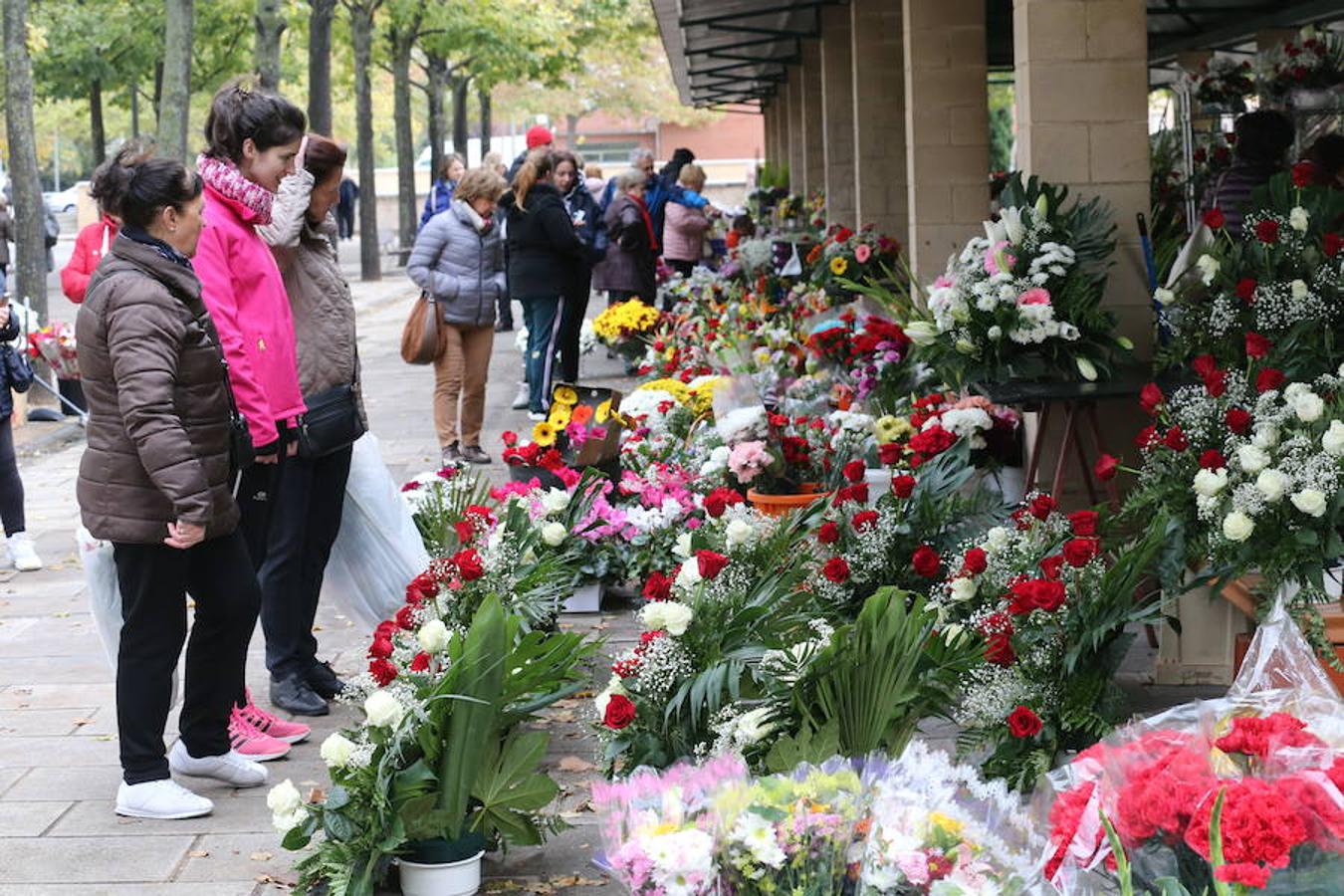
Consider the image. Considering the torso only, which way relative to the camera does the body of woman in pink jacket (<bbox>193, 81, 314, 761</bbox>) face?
to the viewer's right

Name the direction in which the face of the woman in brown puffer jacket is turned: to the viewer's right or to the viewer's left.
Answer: to the viewer's right

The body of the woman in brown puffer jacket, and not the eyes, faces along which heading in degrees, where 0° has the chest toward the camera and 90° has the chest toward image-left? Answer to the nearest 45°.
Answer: approximately 270°

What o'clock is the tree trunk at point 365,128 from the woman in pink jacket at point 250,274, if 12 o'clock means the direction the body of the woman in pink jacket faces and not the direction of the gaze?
The tree trunk is roughly at 9 o'clock from the woman in pink jacket.

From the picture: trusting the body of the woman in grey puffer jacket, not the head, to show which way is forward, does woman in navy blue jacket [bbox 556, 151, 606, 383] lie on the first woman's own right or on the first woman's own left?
on the first woman's own left

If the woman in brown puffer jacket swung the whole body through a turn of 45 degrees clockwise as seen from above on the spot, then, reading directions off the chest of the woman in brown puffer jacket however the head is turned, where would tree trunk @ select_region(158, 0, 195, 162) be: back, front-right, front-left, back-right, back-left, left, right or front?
back-left

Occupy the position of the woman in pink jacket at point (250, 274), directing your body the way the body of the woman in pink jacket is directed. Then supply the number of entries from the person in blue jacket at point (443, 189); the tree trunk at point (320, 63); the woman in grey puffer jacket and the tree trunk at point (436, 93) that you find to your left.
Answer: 4

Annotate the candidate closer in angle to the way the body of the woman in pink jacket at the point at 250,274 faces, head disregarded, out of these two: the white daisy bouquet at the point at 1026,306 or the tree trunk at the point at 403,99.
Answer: the white daisy bouquet

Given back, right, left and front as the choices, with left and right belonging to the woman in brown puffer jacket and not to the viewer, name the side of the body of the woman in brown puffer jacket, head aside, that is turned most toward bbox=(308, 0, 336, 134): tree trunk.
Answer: left

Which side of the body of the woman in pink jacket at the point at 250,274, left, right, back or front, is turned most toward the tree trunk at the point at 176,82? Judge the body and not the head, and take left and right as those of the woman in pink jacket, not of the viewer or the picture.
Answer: left

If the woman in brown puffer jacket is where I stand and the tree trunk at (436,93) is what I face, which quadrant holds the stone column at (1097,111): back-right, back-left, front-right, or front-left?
front-right

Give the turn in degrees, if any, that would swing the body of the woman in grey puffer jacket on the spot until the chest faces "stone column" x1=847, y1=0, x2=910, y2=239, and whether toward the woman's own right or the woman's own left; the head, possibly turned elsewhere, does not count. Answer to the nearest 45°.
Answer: approximately 90° to the woman's own left

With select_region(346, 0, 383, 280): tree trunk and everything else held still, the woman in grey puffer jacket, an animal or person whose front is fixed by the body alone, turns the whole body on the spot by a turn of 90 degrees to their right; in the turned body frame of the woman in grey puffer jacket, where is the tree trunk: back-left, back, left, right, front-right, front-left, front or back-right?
back-right

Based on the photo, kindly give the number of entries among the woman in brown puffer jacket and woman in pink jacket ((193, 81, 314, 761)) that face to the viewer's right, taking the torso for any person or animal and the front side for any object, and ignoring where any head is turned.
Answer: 2

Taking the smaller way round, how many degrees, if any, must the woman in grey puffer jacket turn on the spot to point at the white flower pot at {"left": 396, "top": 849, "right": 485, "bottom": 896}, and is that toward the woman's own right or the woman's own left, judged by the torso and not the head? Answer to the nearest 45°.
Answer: approximately 45° to the woman's own right
